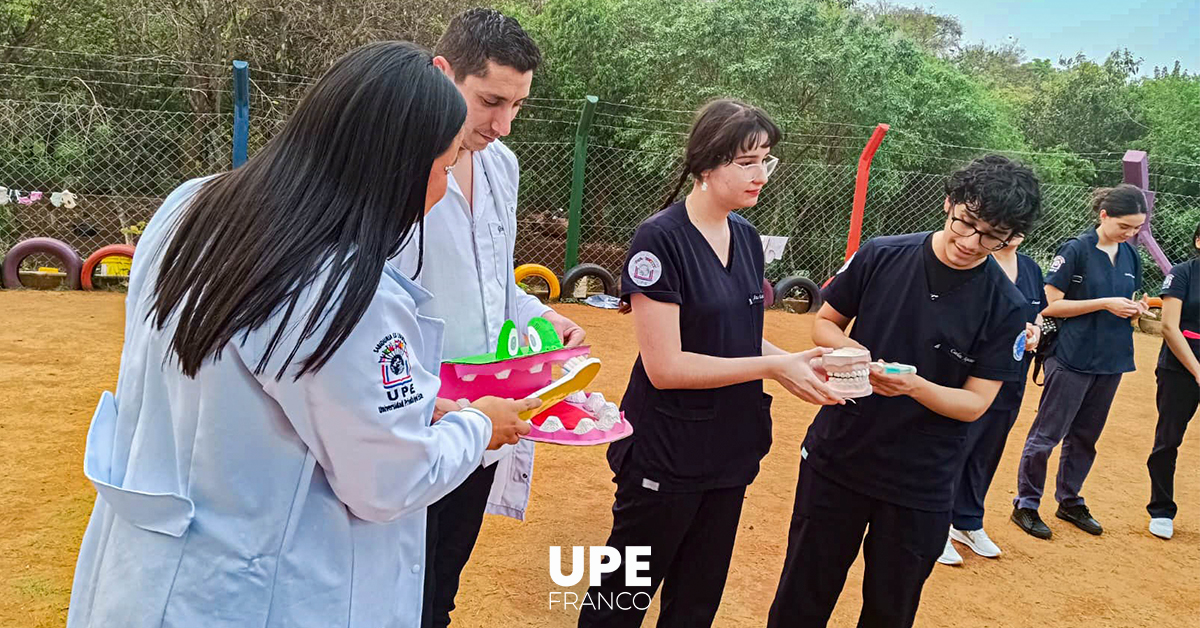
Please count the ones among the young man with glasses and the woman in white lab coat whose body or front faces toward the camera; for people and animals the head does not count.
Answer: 1

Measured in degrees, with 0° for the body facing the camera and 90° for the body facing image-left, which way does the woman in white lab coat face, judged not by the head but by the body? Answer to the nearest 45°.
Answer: approximately 225°

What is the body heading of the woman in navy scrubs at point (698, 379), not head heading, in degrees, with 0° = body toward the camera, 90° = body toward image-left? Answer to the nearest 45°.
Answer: approximately 315°

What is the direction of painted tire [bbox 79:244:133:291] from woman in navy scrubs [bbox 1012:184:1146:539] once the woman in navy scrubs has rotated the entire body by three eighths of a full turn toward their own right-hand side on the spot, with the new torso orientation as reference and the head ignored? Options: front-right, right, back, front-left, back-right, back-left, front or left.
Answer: front

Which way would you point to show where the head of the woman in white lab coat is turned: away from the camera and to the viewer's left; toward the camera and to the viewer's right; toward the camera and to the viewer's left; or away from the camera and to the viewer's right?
away from the camera and to the viewer's right

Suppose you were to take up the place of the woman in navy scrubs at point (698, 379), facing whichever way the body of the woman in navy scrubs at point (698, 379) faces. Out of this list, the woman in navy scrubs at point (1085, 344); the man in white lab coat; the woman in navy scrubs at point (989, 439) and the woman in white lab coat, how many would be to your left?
2

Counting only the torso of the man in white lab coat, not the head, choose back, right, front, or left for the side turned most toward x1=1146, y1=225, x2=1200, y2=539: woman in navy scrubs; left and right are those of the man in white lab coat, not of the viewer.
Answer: left

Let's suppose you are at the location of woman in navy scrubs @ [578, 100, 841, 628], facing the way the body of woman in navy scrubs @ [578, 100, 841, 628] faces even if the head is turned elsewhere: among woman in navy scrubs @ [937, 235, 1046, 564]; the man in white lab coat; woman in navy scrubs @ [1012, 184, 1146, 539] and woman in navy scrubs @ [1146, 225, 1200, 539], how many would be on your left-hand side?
3

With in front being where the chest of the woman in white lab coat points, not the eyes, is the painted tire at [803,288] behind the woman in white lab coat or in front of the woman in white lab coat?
in front

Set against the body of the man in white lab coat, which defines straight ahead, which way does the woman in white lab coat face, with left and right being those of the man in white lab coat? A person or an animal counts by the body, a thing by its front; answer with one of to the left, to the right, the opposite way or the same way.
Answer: to the left

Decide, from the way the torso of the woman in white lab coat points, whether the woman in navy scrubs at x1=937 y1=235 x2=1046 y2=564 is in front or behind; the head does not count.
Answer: in front

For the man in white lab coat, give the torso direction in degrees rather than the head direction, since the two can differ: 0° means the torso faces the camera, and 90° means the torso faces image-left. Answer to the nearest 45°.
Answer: approximately 315°

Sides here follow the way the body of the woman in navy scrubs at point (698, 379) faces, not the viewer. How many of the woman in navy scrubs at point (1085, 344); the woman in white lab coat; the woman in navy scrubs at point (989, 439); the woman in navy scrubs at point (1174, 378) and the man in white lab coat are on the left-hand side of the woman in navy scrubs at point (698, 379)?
3
